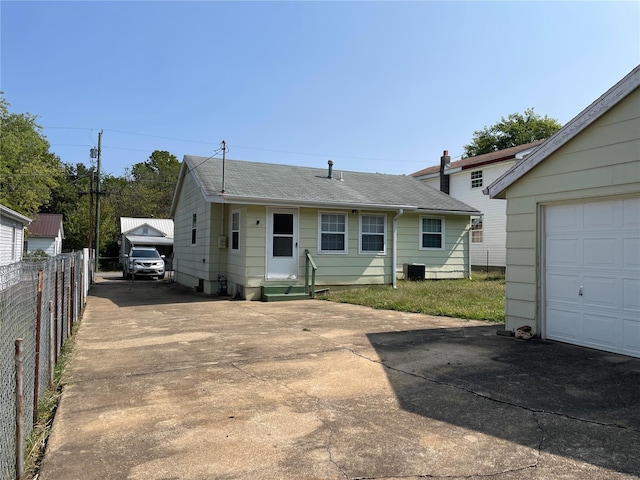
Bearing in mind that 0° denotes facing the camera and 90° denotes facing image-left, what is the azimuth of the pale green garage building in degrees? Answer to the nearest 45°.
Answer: approximately 45°

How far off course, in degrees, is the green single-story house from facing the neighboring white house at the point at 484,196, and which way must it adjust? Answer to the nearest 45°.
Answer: approximately 90° to its left

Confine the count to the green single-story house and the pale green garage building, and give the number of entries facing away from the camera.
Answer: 0

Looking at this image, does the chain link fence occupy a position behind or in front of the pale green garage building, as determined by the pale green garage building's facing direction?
in front

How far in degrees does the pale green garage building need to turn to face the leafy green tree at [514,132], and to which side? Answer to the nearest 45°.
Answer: approximately 135° to its right

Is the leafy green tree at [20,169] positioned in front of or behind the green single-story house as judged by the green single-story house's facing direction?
behind

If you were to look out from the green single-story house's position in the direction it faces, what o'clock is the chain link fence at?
The chain link fence is roughly at 2 o'clock from the green single-story house.

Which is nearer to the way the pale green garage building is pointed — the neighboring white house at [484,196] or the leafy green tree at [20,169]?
the leafy green tree

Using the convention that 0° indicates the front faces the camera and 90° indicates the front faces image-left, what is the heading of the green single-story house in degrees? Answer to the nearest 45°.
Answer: approximately 315°

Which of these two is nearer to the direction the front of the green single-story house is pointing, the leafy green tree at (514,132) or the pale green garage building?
the pale green garage building

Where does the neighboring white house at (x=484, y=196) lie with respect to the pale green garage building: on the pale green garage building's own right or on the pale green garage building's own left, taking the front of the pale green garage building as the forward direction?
on the pale green garage building's own right

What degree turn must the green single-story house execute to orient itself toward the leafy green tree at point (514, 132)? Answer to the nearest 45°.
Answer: approximately 90° to its left

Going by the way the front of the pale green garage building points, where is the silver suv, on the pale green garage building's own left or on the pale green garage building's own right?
on the pale green garage building's own right
